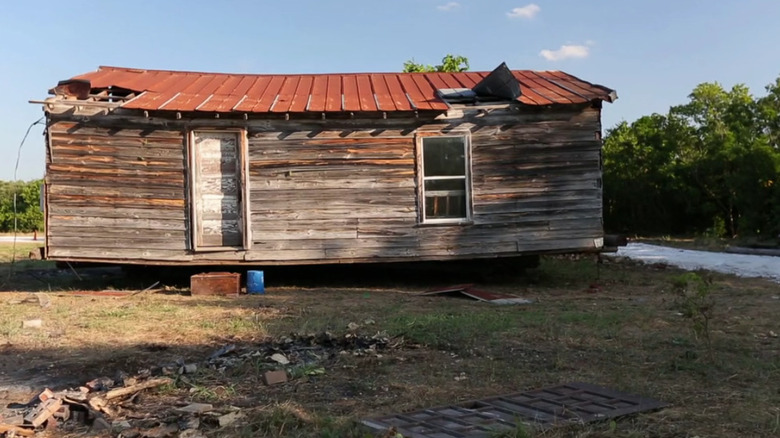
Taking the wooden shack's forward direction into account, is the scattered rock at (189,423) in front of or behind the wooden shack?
in front

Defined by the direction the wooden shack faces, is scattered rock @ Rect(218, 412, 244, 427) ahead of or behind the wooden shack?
ahead

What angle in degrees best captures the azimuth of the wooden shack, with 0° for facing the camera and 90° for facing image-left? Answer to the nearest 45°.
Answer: approximately 0°

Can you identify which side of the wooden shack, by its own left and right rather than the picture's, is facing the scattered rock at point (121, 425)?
front

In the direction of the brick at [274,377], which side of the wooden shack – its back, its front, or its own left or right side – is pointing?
front

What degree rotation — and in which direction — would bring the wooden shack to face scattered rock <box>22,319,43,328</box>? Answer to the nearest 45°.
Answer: approximately 45° to its right

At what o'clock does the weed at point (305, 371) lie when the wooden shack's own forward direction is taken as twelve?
The weed is roughly at 12 o'clock from the wooden shack.

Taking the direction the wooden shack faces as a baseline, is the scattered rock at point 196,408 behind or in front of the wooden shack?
in front

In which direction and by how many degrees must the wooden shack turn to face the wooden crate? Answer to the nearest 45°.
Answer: approximately 90° to its right
